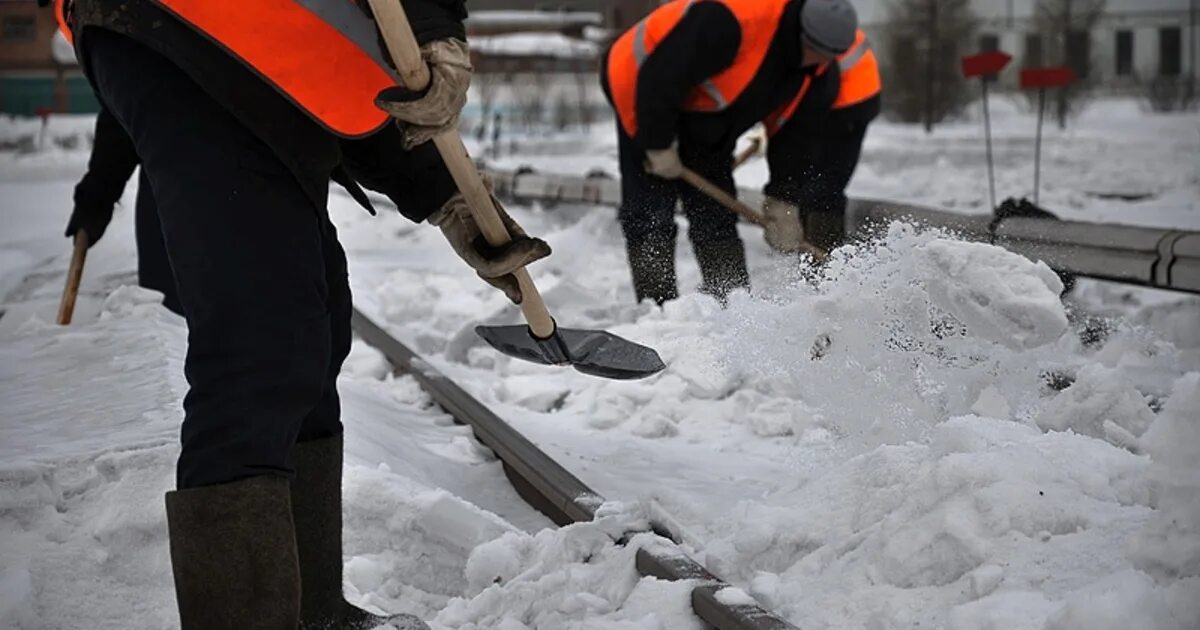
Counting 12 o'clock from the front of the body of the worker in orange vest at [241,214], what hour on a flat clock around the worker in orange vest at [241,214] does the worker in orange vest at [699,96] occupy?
the worker in orange vest at [699,96] is roughly at 10 o'clock from the worker in orange vest at [241,214].

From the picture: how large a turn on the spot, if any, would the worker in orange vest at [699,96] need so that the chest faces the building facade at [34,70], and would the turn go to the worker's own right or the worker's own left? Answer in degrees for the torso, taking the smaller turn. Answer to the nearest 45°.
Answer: approximately 135° to the worker's own left

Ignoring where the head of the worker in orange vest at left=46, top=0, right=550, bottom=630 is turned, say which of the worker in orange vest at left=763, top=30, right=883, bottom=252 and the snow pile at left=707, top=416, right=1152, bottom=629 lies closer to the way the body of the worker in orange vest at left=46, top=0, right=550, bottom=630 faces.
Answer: the snow pile

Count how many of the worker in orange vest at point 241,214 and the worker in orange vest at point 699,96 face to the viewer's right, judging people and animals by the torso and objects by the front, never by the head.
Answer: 2

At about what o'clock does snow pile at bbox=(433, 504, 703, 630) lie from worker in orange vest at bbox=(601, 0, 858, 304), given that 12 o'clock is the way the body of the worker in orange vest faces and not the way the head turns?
The snow pile is roughly at 3 o'clock from the worker in orange vest.

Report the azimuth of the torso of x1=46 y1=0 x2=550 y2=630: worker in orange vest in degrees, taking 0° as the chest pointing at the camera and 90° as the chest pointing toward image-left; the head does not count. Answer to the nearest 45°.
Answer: approximately 270°

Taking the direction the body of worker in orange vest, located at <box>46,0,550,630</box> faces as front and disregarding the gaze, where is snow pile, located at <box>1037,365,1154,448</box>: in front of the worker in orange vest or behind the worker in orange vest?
in front

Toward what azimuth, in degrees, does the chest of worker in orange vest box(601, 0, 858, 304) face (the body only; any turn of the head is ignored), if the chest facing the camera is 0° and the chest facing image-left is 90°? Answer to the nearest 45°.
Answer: approximately 270°

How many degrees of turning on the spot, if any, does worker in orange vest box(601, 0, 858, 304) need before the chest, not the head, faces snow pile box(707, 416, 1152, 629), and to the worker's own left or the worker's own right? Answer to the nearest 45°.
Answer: approximately 90° to the worker's own right

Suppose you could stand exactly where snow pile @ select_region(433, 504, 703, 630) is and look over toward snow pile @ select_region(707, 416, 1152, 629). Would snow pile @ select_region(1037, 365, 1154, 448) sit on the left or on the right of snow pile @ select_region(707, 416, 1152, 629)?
left

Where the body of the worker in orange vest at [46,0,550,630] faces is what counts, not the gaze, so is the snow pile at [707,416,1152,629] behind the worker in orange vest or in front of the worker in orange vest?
in front
